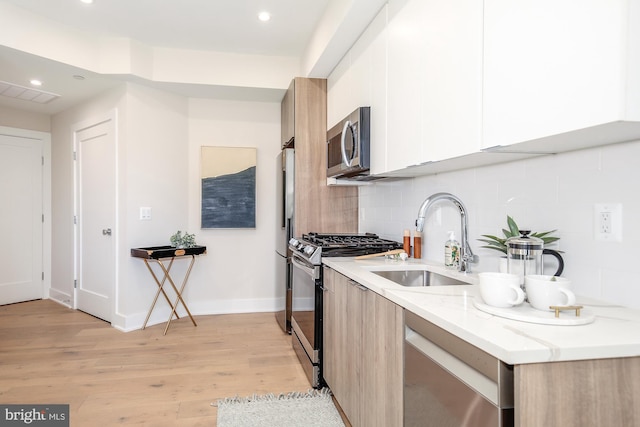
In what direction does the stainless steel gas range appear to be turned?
to the viewer's left

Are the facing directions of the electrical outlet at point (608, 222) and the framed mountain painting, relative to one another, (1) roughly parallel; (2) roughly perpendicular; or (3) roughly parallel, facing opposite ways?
roughly perpendicular

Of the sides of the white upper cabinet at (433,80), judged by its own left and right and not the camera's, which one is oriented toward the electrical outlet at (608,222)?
left

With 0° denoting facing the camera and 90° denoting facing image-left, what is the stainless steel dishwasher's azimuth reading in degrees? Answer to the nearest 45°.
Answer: approximately 45°

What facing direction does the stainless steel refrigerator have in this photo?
to the viewer's left

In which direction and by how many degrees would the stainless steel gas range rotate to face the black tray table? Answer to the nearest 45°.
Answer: approximately 45° to its right

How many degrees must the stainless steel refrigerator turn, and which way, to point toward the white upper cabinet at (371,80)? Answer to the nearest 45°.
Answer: approximately 135° to its left

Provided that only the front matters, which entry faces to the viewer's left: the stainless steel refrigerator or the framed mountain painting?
the stainless steel refrigerator

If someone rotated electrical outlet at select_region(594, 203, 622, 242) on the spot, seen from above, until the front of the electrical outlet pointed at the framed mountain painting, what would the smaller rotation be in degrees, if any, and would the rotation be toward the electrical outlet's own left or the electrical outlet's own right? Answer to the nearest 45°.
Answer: approximately 45° to the electrical outlet's own right
